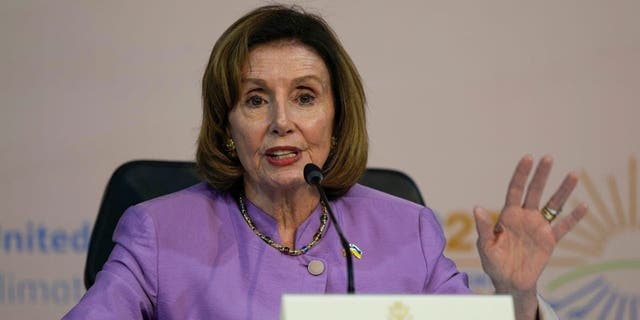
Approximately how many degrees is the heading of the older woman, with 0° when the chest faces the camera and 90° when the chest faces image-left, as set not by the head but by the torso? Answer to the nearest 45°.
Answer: approximately 0°
